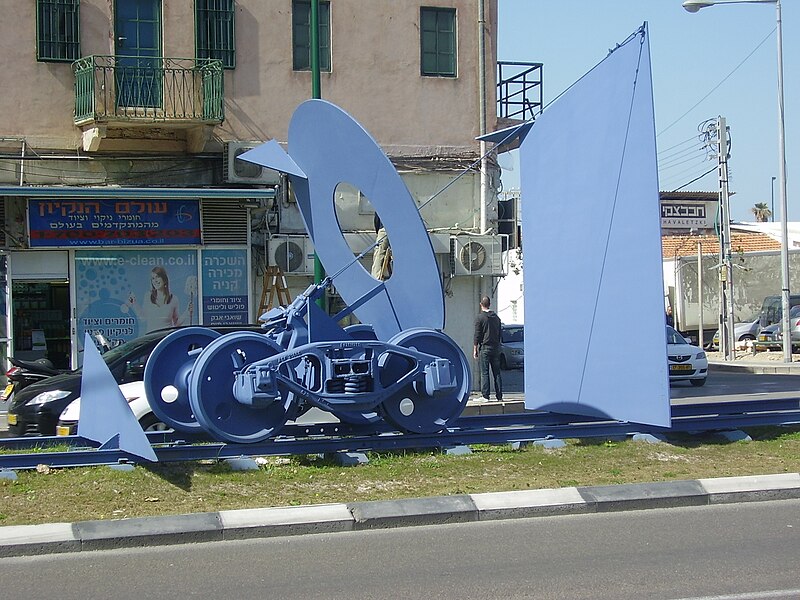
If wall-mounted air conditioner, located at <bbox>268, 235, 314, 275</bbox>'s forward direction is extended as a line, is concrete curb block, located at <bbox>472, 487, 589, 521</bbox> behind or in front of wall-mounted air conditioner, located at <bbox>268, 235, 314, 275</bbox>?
in front

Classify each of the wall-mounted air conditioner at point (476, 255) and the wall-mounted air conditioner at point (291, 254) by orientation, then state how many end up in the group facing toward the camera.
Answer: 2

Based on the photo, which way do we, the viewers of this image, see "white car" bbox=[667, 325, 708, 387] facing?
facing the viewer and to the right of the viewer

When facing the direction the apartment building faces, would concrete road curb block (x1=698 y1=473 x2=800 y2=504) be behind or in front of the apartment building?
in front

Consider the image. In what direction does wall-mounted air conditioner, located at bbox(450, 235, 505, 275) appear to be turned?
toward the camera

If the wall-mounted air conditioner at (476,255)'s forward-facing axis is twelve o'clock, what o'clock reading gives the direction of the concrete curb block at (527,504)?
The concrete curb block is roughly at 12 o'clock from the wall-mounted air conditioner.

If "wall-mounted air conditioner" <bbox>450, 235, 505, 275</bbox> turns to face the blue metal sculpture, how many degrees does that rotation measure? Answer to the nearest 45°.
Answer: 0° — it already faces it

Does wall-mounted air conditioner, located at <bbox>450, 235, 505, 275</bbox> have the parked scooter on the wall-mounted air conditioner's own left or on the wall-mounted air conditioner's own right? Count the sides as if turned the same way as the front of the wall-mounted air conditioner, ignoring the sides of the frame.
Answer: on the wall-mounted air conditioner's own right

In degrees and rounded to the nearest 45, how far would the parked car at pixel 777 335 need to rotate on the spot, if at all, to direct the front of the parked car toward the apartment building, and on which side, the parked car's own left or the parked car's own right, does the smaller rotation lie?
0° — it already faces it

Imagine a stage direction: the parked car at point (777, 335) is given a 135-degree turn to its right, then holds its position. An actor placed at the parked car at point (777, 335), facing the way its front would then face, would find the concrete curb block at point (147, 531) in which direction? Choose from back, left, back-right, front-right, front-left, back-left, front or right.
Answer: back

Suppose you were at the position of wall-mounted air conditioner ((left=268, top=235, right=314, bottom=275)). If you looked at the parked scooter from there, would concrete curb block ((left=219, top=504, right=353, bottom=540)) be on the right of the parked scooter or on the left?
left

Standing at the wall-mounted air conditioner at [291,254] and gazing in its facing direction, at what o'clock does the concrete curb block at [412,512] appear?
The concrete curb block is roughly at 12 o'clock from the wall-mounted air conditioner.

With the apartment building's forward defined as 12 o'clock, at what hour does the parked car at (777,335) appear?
The parked car is roughly at 8 o'clock from the apartment building.

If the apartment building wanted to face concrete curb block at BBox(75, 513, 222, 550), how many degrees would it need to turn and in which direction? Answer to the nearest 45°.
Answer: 0° — it already faces it

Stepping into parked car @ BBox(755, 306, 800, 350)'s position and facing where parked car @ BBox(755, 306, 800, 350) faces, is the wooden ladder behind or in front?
in front

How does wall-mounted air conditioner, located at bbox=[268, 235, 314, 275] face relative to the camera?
toward the camera

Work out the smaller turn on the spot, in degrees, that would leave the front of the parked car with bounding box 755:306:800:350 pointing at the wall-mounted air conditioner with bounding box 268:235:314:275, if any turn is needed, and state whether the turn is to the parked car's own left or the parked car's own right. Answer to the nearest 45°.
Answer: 0° — it already faces it

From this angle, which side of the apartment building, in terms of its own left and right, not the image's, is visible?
front
